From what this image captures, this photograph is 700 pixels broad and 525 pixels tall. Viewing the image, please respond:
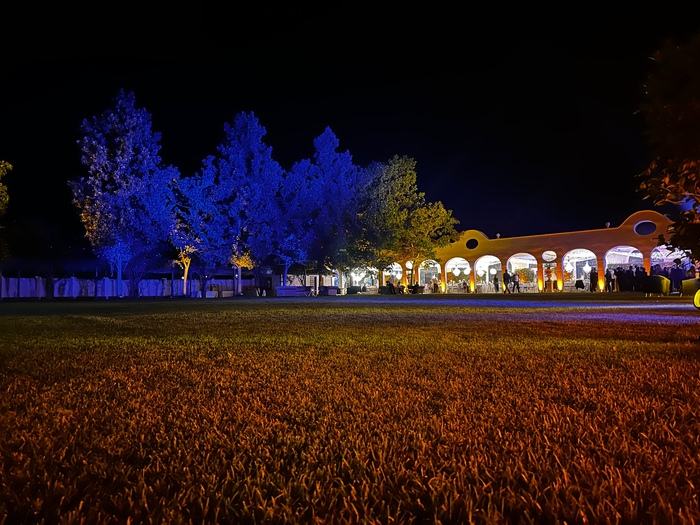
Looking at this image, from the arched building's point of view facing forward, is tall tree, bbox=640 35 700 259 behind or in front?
in front

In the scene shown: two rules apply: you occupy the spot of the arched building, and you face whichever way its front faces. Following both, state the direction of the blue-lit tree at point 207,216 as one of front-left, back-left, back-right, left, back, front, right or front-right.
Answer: front

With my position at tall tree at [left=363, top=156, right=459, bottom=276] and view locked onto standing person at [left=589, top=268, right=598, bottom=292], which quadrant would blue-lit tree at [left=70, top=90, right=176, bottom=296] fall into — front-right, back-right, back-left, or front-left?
back-right

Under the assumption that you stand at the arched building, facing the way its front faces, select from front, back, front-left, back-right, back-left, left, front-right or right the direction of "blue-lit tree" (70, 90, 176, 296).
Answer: front

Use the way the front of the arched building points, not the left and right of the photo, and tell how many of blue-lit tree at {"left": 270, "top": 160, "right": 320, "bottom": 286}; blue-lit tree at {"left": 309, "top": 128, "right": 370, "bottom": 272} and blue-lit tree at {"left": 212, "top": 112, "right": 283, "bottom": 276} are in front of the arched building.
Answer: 3

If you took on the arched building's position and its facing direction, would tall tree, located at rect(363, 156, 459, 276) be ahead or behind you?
ahead

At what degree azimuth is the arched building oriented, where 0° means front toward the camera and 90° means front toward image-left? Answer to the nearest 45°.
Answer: approximately 45°
